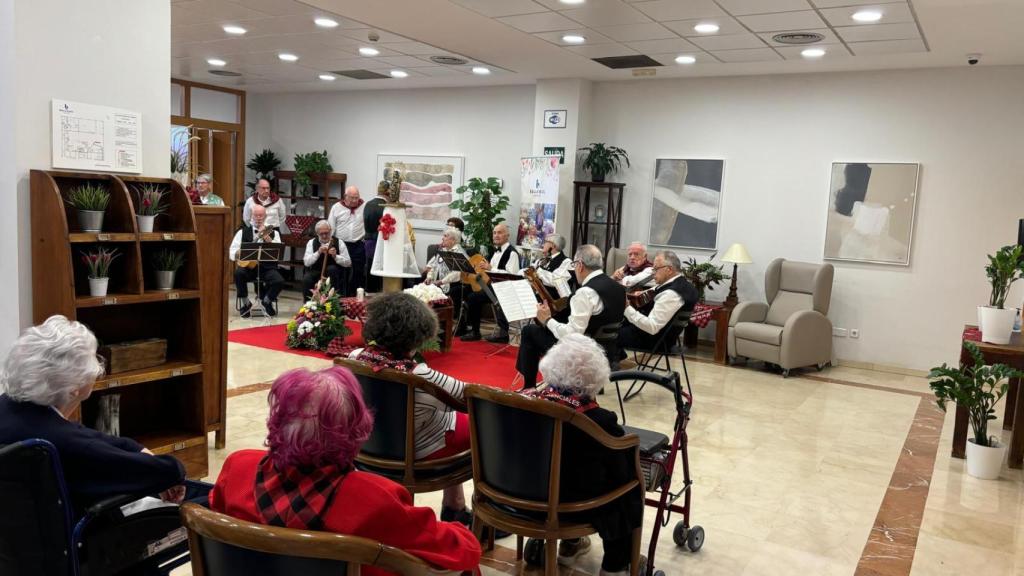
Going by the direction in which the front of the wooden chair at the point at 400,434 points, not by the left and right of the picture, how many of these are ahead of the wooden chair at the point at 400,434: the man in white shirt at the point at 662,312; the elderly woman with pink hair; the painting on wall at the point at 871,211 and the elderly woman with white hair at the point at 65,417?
2

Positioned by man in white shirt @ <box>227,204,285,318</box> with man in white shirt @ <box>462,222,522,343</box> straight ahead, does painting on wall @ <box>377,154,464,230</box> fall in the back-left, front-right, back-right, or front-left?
front-left

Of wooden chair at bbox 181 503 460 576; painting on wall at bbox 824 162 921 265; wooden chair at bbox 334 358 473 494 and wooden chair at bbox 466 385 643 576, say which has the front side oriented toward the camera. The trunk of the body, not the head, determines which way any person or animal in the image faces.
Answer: the painting on wall

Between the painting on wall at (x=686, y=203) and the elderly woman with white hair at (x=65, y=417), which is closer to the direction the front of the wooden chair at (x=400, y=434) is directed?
the painting on wall

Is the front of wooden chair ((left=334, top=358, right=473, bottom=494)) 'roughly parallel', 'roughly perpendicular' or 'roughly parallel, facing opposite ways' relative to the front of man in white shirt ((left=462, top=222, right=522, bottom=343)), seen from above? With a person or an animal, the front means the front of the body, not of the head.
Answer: roughly parallel, facing opposite ways

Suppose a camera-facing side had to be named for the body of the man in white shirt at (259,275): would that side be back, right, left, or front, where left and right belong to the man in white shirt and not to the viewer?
front

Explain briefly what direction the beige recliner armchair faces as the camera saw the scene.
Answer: facing the viewer and to the left of the viewer

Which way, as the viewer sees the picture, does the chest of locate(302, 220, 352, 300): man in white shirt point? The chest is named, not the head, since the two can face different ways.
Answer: toward the camera

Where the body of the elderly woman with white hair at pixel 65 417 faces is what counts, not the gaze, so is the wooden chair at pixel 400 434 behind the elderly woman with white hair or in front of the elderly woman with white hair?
in front

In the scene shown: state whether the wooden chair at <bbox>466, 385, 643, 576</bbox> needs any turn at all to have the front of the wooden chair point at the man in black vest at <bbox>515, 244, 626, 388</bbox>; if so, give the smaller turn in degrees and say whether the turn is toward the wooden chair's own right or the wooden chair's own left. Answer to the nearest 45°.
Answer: approximately 45° to the wooden chair's own left

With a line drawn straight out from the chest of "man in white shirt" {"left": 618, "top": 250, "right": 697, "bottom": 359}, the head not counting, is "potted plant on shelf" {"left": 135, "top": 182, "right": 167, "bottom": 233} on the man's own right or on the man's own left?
on the man's own left

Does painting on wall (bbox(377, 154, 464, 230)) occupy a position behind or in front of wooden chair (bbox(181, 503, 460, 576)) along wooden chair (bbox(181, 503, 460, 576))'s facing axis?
in front

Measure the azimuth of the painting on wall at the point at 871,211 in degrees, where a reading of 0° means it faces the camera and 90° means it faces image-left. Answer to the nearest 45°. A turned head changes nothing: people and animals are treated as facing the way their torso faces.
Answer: approximately 0°

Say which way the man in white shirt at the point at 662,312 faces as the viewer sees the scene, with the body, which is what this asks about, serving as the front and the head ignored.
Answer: to the viewer's left

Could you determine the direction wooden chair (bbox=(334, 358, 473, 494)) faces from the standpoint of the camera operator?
facing away from the viewer and to the right of the viewer

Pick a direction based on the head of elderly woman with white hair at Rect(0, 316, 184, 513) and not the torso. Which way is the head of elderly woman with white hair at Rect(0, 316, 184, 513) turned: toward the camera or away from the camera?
away from the camera

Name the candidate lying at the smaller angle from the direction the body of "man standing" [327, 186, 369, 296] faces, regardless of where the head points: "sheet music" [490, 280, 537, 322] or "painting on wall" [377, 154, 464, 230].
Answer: the sheet music
